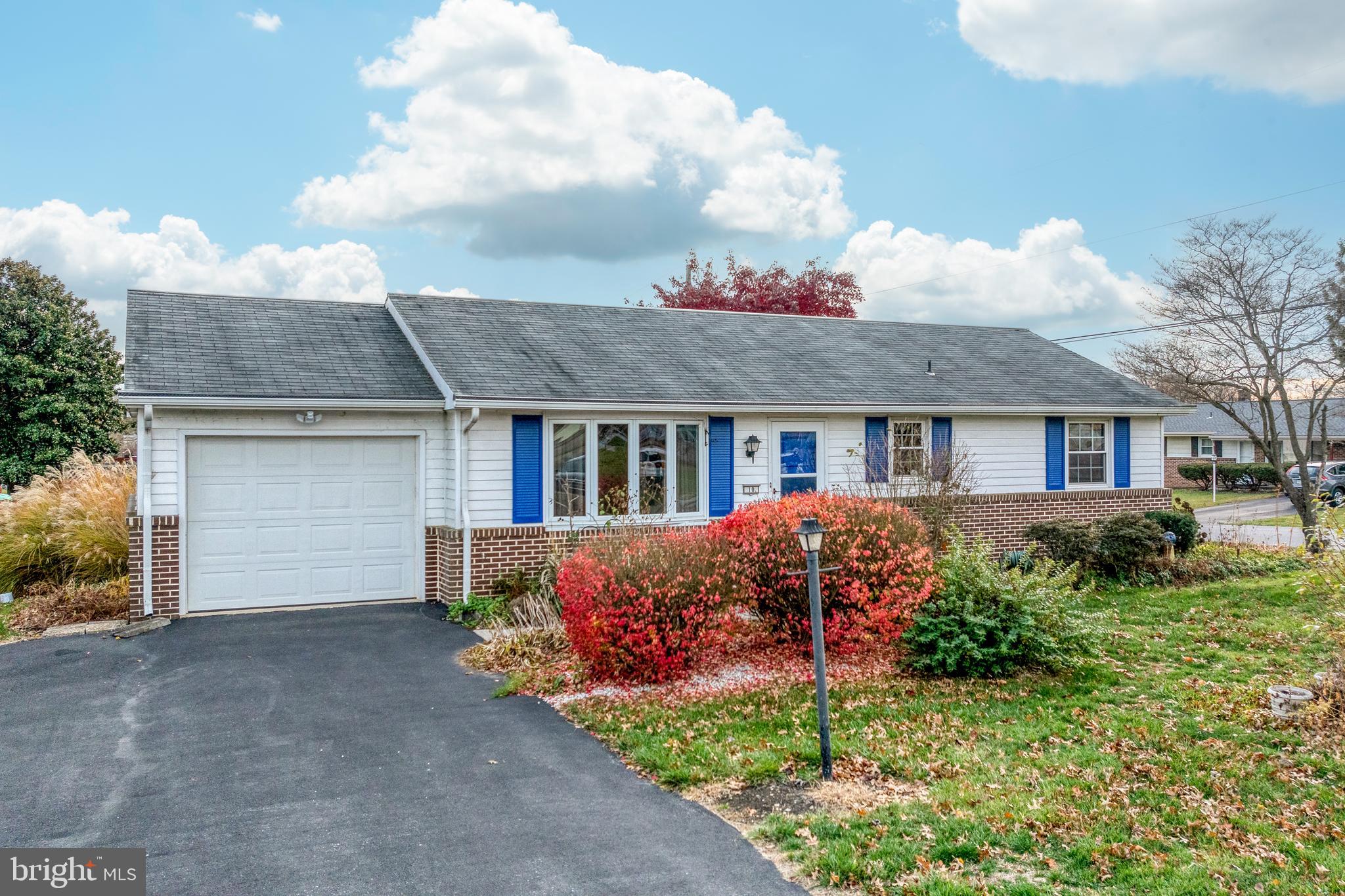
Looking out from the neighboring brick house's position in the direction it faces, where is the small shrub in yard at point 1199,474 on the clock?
The small shrub in yard is roughly at 12 o'clock from the neighboring brick house.

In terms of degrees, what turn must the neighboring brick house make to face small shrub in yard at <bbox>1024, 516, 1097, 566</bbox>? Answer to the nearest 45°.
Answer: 0° — it already faces it

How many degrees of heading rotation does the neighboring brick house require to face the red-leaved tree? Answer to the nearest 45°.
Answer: approximately 45° to its right

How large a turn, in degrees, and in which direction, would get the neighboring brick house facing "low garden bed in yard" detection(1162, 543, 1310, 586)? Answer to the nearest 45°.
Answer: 0° — it already faces it
